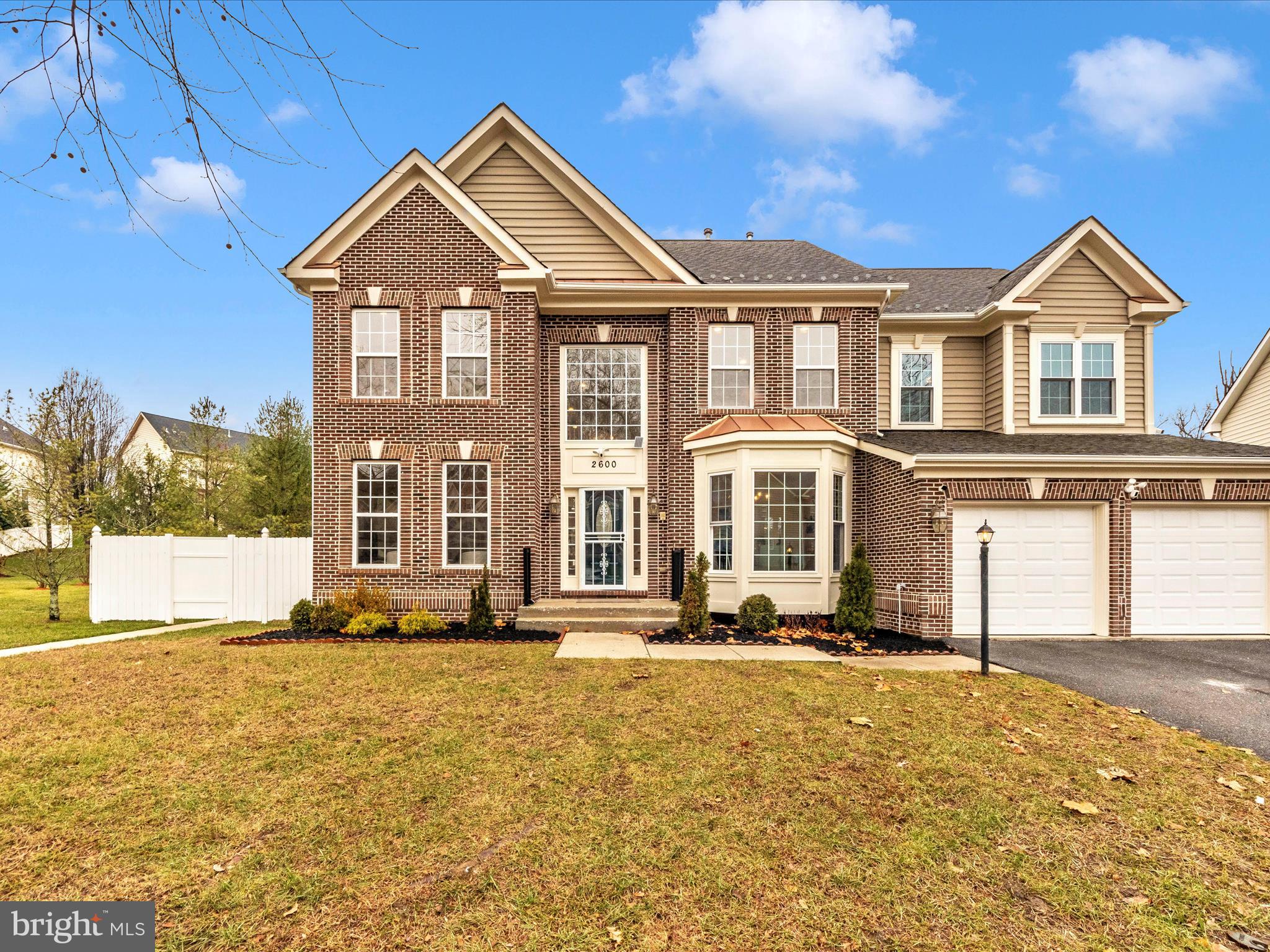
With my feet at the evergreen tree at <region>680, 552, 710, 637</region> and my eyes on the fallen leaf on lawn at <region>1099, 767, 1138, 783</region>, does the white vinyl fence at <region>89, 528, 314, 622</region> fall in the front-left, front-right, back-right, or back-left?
back-right

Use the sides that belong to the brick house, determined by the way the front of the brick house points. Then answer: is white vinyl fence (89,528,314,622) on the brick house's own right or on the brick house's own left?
on the brick house's own right

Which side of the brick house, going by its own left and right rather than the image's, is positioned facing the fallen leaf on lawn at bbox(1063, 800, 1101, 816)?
front

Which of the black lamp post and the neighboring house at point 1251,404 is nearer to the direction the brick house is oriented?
the black lamp post

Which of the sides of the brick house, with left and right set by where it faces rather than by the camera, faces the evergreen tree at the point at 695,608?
front

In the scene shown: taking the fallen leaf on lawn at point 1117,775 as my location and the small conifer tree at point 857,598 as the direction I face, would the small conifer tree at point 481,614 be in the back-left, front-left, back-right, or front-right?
front-left

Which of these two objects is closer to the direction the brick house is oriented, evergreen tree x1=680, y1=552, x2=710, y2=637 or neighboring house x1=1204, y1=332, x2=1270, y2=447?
the evergreen tree

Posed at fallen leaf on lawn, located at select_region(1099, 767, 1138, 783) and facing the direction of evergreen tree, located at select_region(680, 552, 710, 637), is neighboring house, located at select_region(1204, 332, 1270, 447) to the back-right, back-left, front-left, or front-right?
front-right

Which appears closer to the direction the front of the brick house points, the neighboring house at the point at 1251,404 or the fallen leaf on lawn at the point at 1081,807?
the fallen leaf on lawn

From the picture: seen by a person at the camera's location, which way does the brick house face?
facing the viewer
